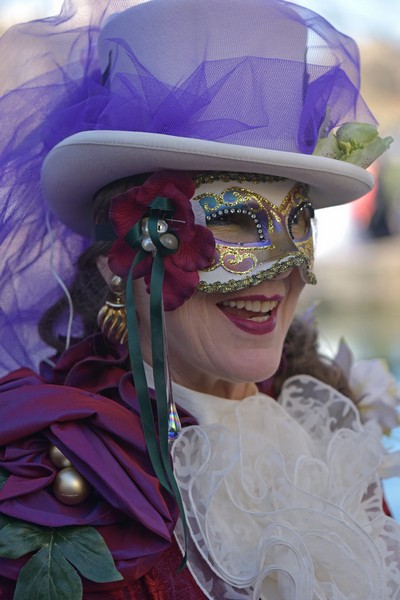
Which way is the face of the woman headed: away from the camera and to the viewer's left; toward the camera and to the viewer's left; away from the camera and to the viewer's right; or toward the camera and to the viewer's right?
toward the camera and to the viewer's right

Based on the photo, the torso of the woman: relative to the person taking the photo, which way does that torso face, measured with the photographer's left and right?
facing the viewer and to the right of the viewer
